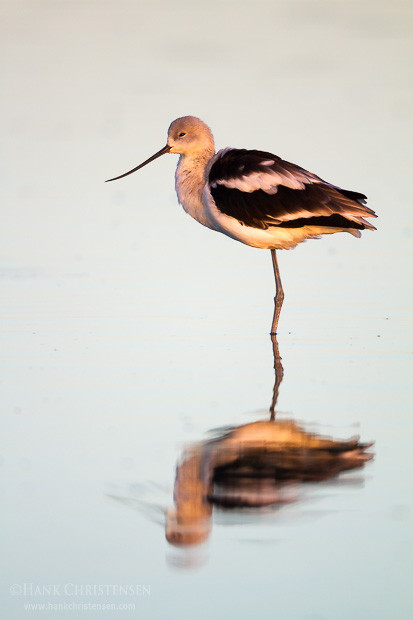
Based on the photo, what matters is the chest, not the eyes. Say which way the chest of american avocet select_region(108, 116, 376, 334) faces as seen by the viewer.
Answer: to the viewer's left
